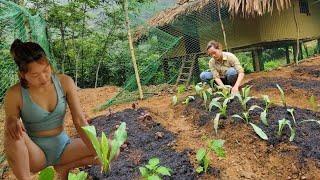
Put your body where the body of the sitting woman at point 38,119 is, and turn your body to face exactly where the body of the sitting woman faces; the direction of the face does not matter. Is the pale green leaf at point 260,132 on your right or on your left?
on your left

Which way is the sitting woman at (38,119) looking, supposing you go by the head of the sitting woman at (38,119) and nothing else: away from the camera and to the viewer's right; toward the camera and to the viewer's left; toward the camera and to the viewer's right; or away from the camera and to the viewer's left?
toward the camera and to the viewer's right

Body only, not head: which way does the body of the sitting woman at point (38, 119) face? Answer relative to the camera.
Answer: toward the camera

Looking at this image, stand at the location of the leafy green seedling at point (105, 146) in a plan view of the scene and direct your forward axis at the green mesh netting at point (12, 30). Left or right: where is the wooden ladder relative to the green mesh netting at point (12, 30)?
right

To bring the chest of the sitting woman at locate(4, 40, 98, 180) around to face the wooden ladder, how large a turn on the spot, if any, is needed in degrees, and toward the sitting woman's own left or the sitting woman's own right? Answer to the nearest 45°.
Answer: approximately 135° to the sitting woman's own left

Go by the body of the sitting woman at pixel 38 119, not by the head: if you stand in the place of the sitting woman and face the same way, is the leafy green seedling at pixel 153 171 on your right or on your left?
on your left
